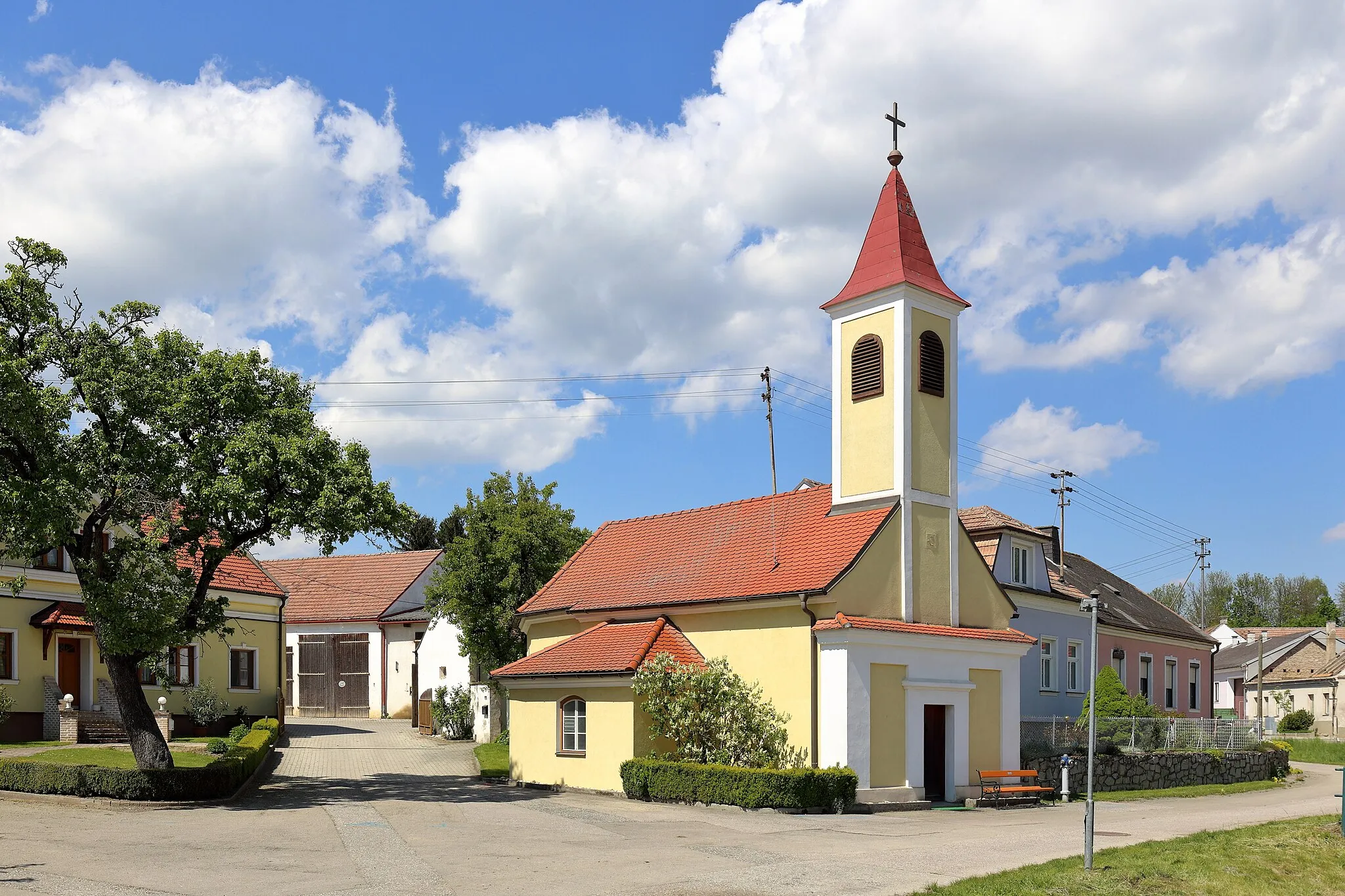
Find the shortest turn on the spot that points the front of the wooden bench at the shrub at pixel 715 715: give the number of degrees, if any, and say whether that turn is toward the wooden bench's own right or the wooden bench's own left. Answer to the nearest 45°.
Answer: approximately 90° to the wooden bench's own right

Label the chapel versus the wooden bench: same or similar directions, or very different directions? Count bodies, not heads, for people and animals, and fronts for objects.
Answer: same or similar directions

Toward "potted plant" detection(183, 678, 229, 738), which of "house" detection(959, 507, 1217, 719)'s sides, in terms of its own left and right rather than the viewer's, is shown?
right

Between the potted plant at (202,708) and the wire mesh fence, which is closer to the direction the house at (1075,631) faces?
the wire mesh fence

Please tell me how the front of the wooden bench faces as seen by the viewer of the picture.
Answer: facing the viewer and to the right of the viewer

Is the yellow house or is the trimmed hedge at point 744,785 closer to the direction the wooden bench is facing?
the trimmed hedge

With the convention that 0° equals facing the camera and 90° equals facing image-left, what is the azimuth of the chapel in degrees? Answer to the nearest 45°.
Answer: approximately 315°

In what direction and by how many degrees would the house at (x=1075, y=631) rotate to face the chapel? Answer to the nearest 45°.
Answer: approximately 45° to its right

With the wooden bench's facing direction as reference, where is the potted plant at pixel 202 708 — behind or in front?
behind

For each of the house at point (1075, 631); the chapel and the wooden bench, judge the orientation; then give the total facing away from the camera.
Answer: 0

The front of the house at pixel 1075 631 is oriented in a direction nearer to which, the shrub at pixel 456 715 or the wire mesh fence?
the wire mesh fence

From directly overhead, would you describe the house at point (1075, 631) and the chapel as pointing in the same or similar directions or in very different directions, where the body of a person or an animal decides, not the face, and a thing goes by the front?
same or similar directions
